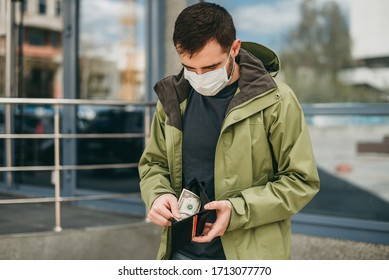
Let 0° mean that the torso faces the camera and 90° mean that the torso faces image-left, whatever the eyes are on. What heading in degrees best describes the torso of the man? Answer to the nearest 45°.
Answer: approximately 45°

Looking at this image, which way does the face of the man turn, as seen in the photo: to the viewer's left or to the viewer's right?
to the viewer's left
